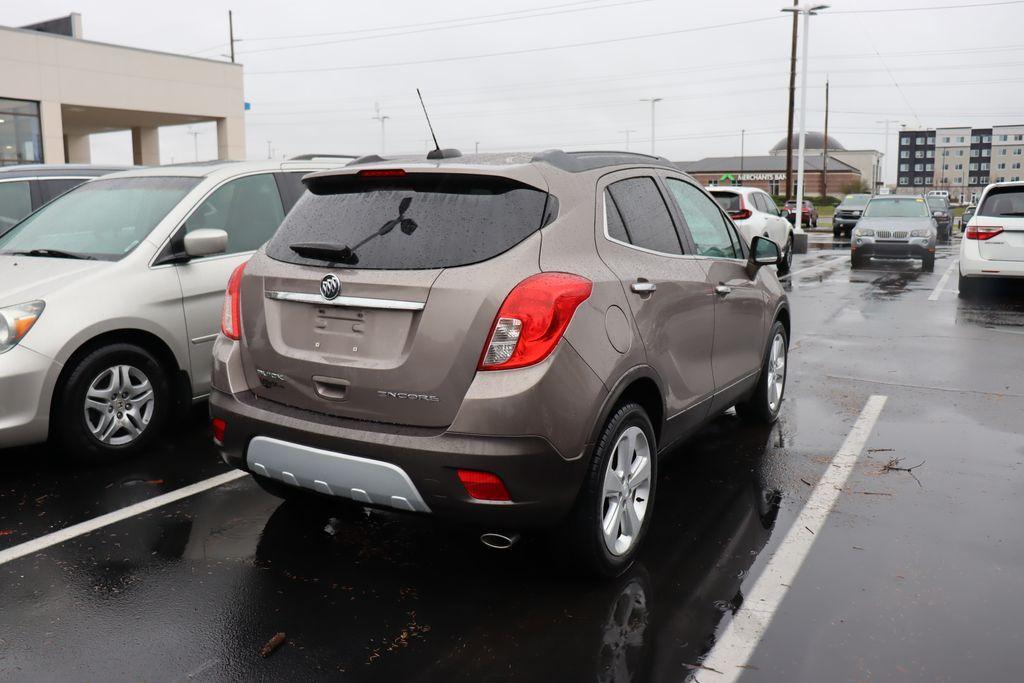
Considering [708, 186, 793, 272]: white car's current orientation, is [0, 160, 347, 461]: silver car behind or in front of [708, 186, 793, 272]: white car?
behind

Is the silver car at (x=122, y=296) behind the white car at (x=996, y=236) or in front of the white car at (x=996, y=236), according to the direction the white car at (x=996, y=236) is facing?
behind

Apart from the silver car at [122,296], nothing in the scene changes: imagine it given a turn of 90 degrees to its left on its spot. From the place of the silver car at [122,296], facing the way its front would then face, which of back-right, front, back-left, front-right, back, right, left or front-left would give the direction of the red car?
left

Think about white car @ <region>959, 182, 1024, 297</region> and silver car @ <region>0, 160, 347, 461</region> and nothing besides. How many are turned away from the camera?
1

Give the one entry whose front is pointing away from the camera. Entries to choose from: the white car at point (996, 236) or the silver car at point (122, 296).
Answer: the white car at point (996, 236)

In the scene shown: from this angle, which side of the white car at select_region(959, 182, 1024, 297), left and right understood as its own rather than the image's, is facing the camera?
back

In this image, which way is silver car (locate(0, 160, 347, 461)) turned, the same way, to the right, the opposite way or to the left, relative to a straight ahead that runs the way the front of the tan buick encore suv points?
the opposite way

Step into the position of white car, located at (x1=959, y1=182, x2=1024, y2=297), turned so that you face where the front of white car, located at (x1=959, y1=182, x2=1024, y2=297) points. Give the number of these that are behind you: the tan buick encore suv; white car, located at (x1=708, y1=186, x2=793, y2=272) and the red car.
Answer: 1

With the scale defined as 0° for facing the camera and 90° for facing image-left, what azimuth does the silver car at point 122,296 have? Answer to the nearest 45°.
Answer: approximately 45°

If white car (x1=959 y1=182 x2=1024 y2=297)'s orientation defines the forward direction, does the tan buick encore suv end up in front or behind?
behind

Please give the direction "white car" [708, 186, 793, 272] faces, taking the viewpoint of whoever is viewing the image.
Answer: facing away from the viewer and to the right of the viewer

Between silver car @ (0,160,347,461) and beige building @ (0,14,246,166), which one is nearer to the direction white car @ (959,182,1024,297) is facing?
the beige building

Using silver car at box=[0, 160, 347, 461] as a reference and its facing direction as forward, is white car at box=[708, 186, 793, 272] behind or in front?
behind
